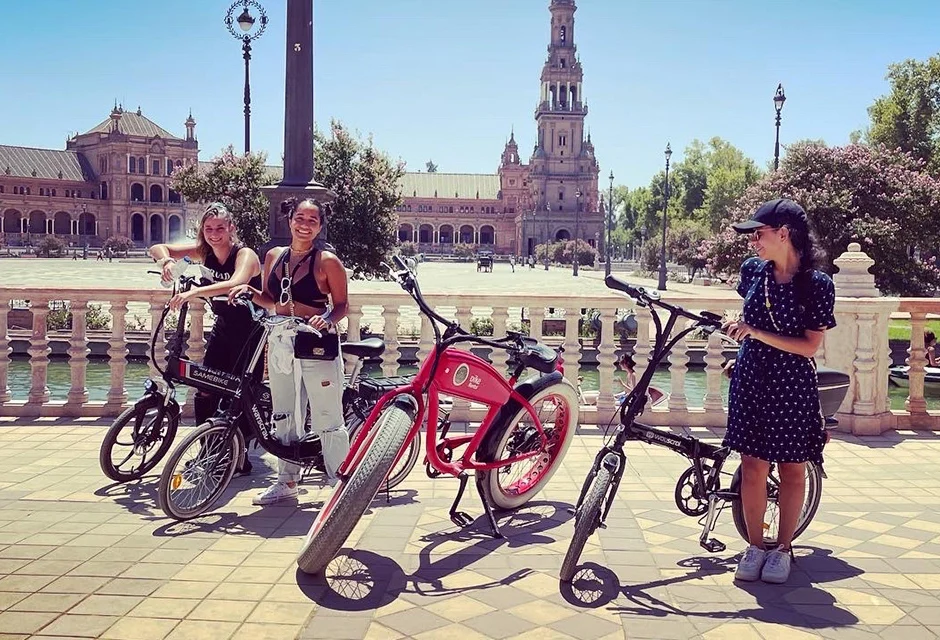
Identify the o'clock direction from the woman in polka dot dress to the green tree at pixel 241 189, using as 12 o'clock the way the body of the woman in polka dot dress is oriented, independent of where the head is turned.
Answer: The green tree is roughly at 3 o'clock from the woman in polka dot dress.

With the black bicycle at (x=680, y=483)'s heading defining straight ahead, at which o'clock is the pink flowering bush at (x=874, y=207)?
The pink flowering bush is roughly at 5 o'clock from the black bicycle.

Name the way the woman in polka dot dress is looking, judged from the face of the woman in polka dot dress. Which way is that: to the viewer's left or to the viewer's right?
to the viewer's left

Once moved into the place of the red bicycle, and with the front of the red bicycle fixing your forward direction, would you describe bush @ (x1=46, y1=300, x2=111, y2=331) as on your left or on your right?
on your right

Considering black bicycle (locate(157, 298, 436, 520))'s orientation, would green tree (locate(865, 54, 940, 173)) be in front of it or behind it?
behind

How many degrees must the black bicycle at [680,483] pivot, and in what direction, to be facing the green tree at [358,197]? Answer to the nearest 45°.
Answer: approximately 90° to its right

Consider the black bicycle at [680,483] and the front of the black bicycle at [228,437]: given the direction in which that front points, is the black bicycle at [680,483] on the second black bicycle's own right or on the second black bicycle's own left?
on the second black bicycle's own left

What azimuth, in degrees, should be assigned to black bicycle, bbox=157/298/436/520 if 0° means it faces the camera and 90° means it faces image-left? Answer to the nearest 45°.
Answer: approximately 45°

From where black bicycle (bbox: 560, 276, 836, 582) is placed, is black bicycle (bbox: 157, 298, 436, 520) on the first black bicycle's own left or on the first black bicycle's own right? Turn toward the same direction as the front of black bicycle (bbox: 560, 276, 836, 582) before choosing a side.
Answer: on the first black bicycle's own right

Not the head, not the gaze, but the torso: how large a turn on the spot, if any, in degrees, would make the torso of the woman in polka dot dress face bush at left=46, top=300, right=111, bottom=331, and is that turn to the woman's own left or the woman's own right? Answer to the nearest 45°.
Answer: approximately 90° to the woman's own right

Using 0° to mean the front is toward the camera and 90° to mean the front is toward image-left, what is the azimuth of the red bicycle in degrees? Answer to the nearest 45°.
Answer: approximately 45°

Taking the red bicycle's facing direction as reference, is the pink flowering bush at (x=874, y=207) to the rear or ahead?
to the rear

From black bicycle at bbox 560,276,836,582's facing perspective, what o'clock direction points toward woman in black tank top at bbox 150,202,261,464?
The woman in black tank top is roughly at 2 o'clock from the black bicycle.

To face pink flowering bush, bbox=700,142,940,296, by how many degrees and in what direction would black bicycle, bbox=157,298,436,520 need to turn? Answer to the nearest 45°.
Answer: approximately 180°
